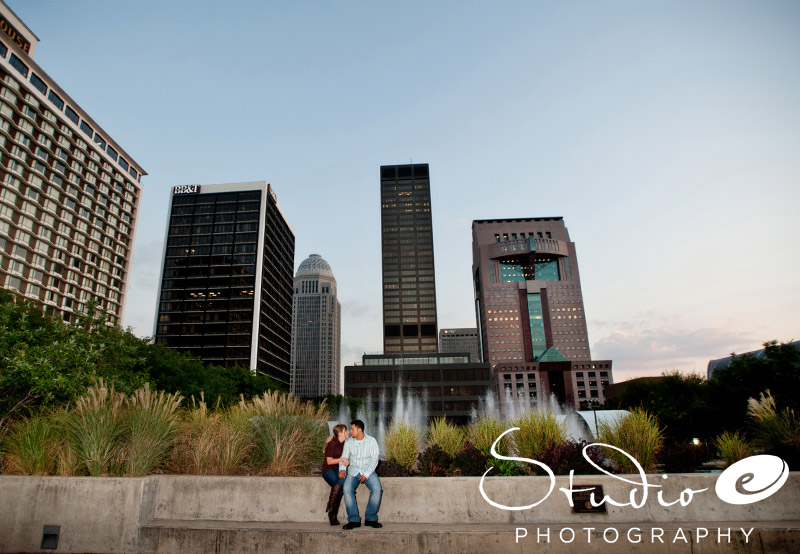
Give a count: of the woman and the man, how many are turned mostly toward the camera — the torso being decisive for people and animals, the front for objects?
1

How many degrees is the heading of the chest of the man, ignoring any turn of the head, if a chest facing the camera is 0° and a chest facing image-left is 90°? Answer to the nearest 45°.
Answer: approximately 0°

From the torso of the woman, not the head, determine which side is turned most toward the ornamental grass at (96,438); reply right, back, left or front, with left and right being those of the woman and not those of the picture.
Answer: back

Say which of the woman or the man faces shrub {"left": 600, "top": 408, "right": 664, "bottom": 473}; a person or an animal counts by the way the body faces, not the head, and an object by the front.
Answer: the woman

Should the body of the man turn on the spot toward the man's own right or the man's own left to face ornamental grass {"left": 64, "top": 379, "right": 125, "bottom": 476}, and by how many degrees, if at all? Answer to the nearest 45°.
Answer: approximately 90° to the man's own right

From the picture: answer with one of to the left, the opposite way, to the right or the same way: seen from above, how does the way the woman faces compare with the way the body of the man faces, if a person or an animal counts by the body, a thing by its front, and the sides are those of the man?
to the left

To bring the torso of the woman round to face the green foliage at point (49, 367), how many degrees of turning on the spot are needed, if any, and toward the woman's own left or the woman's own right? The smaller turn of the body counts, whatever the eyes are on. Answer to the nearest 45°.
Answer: approximately 135° to the woman's own left

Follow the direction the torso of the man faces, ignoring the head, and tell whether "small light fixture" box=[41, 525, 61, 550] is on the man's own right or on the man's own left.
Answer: on the man's own right

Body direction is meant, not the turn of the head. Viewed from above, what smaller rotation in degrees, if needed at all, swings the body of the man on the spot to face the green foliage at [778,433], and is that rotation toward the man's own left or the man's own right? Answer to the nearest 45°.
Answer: approximately 90° to the man's own left

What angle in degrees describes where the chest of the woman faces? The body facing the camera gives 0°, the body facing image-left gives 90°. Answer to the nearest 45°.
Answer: approximately 270°

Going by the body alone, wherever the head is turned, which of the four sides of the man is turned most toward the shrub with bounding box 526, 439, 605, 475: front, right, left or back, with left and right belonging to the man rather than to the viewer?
left
